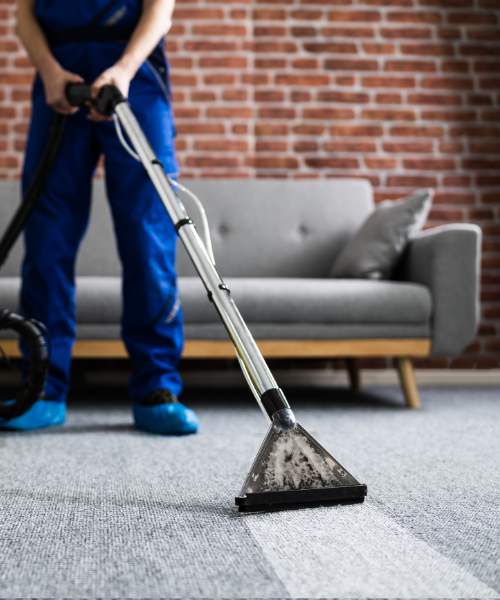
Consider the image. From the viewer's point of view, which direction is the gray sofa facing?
toward the camera

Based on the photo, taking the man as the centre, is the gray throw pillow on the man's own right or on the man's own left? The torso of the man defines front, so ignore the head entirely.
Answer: on the man's own left

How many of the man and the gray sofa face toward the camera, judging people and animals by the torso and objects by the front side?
2

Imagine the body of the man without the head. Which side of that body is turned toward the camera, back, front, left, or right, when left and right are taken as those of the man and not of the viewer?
front
